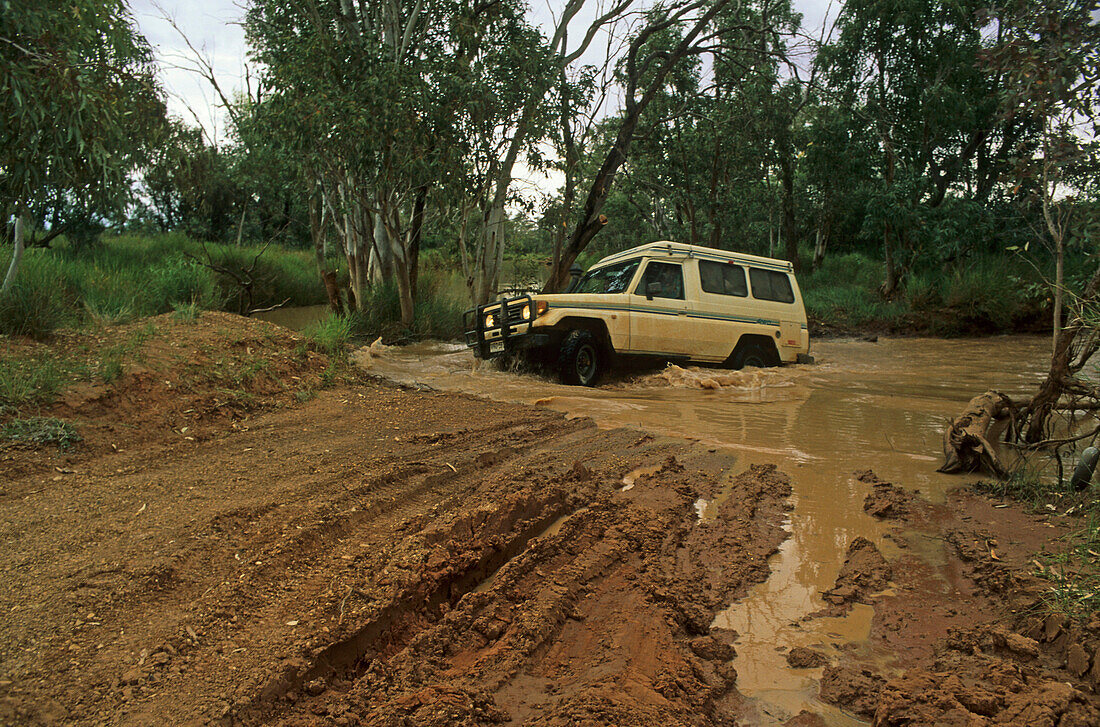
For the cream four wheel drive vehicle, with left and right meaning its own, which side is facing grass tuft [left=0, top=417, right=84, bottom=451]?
front

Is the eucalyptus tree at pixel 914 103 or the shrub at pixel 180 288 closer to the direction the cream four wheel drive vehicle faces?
the shrub

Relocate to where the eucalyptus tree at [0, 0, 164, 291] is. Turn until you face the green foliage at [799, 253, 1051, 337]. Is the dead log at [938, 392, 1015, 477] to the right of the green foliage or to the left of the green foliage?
right

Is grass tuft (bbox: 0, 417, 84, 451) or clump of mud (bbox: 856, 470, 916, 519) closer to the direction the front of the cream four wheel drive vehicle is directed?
the grass tuft

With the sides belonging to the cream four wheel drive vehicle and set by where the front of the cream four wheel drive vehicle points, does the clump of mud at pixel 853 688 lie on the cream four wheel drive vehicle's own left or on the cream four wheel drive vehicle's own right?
on the cream four wheel drive vehicle's own left

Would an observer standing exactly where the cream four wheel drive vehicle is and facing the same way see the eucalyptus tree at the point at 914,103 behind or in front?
behind

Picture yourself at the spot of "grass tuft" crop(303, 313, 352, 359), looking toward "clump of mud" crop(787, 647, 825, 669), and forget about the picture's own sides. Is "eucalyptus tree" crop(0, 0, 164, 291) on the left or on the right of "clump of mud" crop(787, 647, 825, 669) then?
right

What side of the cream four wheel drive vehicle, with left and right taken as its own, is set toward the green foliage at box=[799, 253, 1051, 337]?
back

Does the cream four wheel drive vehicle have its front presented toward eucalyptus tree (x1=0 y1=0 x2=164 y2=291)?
yes

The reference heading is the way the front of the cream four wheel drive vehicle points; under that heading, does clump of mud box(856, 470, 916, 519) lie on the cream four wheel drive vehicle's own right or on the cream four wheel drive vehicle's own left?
on the cream four wheel drive vehicle's own left

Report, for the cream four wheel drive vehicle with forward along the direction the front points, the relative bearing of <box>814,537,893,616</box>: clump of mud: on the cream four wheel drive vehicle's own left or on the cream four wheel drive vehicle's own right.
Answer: on the cream four wheel drive vehicle's own left

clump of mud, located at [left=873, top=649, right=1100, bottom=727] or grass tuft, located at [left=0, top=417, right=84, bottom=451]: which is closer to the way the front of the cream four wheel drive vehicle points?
the grass tuft

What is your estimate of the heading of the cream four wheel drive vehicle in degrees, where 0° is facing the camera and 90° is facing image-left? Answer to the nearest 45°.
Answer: approximately 45°
